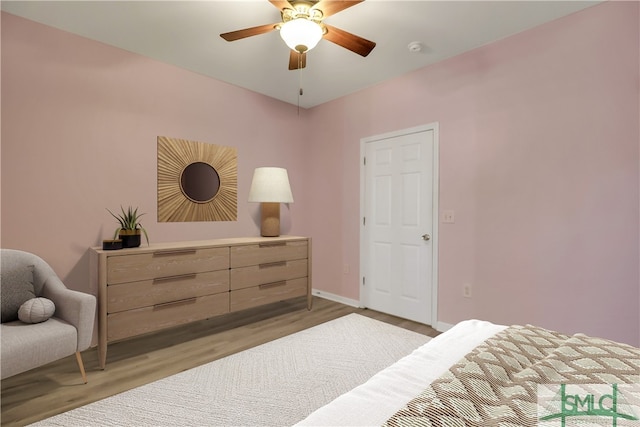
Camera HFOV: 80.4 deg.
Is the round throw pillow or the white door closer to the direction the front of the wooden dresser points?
the white door

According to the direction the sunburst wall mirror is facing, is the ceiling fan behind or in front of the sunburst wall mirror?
in front

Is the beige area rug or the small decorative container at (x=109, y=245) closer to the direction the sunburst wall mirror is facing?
the beige area rug

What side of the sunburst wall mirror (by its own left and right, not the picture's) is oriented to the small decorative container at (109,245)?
right

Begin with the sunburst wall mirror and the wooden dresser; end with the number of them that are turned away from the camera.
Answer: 0

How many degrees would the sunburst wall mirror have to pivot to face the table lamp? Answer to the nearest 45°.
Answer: approximately 45° to its left

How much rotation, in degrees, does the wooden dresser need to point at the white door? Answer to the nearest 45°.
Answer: approximately 45° to its left

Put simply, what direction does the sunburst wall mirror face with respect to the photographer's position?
facing the viewer and to the right of the viewer

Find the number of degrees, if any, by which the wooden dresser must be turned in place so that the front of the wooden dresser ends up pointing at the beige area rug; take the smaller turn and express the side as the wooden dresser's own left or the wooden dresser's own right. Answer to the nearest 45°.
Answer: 0° — it already faces it

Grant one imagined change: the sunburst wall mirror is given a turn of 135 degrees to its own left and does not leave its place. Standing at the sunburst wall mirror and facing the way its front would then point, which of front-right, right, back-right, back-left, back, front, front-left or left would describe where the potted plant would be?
back-left

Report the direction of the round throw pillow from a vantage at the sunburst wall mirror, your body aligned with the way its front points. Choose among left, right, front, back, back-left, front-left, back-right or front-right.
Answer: right
